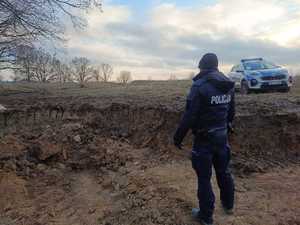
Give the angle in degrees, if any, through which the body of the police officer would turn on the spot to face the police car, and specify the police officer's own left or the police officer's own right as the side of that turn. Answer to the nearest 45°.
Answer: approximately 45° to the police officer's own right

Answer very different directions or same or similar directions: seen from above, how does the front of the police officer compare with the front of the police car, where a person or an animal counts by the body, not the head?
very different directions

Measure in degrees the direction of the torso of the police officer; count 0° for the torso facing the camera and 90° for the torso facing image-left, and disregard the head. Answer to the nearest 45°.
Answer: approximately 135°
